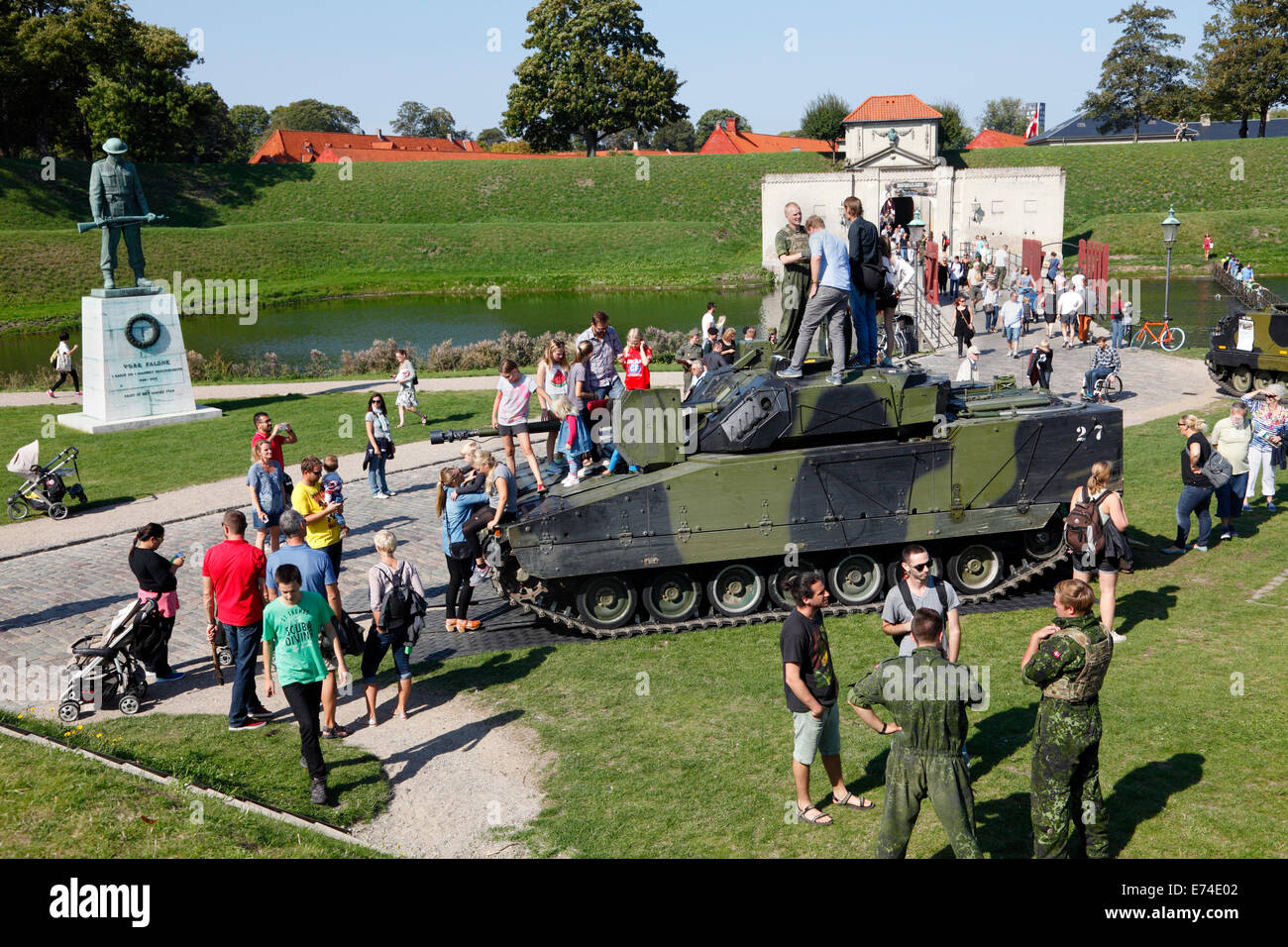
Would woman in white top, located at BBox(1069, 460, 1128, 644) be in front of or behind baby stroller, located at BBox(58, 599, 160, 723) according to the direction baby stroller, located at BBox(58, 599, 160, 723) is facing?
behind

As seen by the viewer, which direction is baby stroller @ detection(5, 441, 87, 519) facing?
to the viewer's left

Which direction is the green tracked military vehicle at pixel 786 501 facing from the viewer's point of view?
to the viewer's left

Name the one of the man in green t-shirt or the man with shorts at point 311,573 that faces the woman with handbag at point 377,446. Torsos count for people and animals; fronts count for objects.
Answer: the man with shorts

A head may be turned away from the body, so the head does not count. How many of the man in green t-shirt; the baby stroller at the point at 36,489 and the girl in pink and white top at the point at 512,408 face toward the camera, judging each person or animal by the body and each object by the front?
2

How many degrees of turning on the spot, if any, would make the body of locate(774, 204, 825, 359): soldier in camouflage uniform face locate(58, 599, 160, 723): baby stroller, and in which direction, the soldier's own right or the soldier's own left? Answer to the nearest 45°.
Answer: approximately 90° to the soldier's own right

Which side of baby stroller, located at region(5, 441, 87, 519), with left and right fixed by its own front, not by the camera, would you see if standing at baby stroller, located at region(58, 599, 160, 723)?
left

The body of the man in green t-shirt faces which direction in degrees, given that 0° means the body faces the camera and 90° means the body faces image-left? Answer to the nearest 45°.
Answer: approximately 0°

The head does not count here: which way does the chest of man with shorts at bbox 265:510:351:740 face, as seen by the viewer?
away from the camera

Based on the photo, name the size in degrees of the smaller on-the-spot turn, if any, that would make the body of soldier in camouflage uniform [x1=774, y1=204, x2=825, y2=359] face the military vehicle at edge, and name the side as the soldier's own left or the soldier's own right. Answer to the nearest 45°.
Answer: approximately 90° to the soldier's own left
